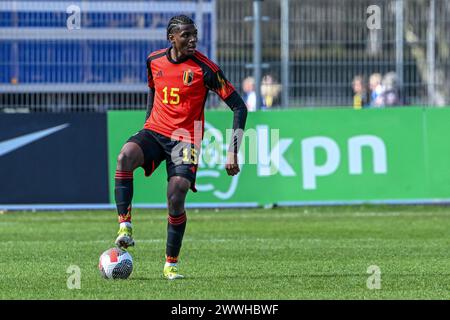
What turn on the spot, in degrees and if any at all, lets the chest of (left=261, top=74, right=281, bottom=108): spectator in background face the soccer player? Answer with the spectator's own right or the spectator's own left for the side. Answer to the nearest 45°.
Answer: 0° — they already face them

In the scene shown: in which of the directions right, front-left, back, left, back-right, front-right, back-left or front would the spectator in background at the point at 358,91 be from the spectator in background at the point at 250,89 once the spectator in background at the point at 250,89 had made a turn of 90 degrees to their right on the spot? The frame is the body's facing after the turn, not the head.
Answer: back

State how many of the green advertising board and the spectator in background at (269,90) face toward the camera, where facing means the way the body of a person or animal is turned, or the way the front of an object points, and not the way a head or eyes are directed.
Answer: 2

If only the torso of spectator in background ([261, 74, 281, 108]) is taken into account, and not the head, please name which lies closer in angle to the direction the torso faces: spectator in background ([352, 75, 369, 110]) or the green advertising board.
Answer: the green advertising board

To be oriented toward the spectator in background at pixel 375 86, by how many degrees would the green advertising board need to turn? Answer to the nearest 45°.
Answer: approximately 135° to its left

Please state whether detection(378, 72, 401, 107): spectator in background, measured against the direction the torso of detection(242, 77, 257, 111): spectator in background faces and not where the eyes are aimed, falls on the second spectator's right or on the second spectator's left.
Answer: on the second spectator's left

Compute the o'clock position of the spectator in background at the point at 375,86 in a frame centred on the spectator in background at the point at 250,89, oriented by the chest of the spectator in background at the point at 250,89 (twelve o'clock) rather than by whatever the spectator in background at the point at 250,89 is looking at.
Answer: the spectator in background at the point at 375,86 is roughly at 9 o'clock from the spectator in background at the point at 250,89.
